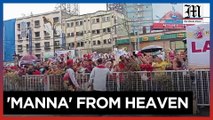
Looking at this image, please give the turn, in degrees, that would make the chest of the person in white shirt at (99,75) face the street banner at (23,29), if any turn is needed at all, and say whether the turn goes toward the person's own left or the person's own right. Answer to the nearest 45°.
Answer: approximately 90° to the person's own left

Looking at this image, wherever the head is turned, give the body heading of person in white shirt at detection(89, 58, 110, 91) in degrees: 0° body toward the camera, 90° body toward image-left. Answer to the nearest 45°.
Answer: approximately 180°

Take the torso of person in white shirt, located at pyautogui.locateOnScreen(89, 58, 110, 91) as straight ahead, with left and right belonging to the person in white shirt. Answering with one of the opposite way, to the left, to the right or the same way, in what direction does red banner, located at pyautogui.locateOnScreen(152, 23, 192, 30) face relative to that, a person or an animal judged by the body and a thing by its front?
the opposite way

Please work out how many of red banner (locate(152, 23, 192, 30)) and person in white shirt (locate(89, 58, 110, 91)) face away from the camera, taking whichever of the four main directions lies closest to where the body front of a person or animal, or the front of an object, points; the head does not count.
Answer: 1

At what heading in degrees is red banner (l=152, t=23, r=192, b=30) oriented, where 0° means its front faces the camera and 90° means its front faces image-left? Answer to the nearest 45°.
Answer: approximately 0°

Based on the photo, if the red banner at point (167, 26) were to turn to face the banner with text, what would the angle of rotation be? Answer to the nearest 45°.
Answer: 0° — it already faces it

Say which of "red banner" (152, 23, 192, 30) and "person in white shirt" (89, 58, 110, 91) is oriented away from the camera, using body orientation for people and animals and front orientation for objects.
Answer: the person in white shirt

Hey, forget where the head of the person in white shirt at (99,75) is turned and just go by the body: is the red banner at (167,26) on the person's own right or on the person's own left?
on the person's own right

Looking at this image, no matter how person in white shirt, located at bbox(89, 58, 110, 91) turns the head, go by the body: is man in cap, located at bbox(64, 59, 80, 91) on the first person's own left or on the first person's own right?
on the first person's own left

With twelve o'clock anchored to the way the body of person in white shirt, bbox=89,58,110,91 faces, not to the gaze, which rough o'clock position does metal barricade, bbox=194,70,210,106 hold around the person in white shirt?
The metal barricade is roughly at 3 o'clock from the person in white shirt.
